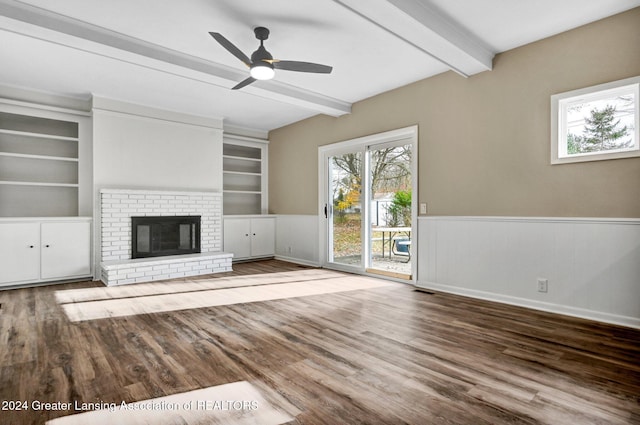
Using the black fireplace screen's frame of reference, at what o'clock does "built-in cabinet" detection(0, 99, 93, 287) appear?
The built-in cabinet is roughly at 3 o'clock from the black fireplace screen.

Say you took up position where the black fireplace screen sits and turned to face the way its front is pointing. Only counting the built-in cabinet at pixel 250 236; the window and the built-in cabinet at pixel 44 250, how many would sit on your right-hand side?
1

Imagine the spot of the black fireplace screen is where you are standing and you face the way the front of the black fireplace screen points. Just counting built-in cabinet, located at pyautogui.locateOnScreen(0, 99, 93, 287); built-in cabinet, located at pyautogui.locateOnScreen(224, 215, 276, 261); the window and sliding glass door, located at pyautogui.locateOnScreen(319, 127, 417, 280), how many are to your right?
1

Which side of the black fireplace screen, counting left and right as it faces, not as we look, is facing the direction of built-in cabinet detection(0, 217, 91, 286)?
right

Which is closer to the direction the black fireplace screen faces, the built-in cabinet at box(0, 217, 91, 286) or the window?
the window

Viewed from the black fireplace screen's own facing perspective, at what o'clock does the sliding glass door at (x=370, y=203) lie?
The sliding glass door is roughly at 10 o'clock from the black fireplace screen.

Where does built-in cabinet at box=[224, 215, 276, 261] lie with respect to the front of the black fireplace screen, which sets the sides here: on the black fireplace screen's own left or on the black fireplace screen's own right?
on the black fireplace screen's own left

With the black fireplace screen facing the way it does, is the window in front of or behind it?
in front

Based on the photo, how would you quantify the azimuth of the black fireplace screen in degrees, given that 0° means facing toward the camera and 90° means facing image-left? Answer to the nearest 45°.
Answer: approximately 0°

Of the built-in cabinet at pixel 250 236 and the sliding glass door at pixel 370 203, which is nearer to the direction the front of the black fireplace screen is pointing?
the sliding glass door
